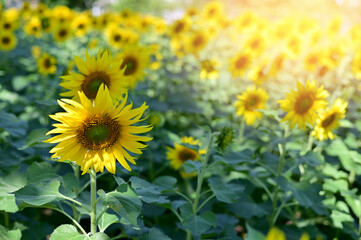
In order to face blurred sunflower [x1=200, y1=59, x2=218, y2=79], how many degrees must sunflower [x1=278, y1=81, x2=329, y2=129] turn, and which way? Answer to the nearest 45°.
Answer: approximately 135° to its right

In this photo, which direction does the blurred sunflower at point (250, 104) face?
toward the camera

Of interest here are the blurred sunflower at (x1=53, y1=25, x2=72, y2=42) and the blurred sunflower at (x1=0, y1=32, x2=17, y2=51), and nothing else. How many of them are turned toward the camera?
2

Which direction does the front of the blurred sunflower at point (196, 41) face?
toward the camera

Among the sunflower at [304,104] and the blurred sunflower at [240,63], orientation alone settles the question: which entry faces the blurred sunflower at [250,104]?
the blurred sunflower at [240,63]

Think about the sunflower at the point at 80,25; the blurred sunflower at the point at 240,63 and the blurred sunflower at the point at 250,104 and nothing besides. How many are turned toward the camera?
3

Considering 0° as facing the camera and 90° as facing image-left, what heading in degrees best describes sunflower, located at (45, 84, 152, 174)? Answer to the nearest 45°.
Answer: approximately 0°

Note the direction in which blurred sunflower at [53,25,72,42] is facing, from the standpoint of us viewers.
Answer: facing the viewer

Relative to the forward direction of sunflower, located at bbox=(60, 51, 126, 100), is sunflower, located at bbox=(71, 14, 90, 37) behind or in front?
behind

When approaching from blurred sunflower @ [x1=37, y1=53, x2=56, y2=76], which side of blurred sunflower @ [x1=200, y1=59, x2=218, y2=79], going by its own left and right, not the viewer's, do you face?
right

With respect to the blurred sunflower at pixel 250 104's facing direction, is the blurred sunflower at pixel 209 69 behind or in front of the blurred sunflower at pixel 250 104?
behind

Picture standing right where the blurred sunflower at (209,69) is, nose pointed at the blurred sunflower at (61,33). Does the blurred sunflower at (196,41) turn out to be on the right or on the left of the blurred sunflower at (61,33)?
right

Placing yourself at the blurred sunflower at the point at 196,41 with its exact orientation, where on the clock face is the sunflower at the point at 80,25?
The sunflower is roughly at 4 o'clock from the blurred sunflower.

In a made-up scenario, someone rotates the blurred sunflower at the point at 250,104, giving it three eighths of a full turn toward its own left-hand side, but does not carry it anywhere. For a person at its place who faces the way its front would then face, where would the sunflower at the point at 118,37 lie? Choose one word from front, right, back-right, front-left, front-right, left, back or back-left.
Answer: left
